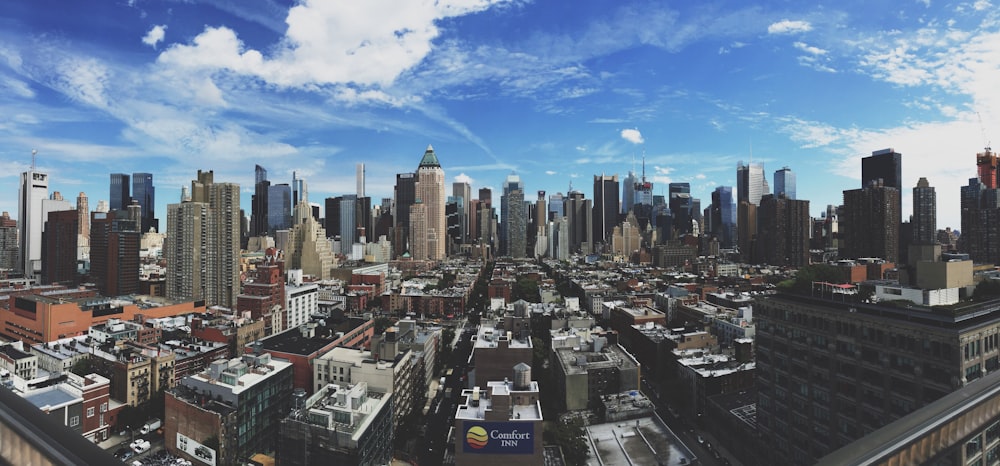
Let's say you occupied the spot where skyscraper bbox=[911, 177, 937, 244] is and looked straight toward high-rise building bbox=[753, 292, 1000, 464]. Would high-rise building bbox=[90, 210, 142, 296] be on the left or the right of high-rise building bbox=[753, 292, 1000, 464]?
right

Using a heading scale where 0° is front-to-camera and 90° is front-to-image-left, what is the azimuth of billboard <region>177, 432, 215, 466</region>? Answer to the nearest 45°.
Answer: approximately 45°

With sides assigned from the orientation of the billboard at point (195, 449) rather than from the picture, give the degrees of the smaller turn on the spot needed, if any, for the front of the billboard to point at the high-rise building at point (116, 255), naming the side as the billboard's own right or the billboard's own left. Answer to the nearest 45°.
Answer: approximately 135° to the billboard's own right

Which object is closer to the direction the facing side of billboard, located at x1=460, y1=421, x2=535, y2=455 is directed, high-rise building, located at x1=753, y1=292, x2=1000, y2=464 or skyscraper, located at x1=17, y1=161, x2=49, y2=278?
the high-rise building

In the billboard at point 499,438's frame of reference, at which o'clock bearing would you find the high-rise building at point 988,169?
The high-rise building is roughly at 8 o'clock from the billboard.

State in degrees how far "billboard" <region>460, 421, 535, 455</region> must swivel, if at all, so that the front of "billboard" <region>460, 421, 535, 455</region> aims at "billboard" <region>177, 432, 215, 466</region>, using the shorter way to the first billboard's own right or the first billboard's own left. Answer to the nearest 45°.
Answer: approximately 90° to the first billboard's own right

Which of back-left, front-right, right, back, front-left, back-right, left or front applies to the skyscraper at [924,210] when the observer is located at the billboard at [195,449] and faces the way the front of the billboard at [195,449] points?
back-left

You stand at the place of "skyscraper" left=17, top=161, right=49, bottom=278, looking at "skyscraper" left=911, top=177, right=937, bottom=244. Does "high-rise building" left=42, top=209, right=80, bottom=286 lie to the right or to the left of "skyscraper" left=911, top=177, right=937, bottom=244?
right

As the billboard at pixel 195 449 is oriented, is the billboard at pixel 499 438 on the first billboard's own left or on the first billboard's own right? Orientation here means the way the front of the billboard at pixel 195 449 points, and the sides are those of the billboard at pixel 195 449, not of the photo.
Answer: on the first billboard's own left

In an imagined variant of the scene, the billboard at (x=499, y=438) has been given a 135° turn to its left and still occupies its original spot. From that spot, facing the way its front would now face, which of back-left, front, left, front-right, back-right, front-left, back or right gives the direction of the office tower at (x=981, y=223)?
front
